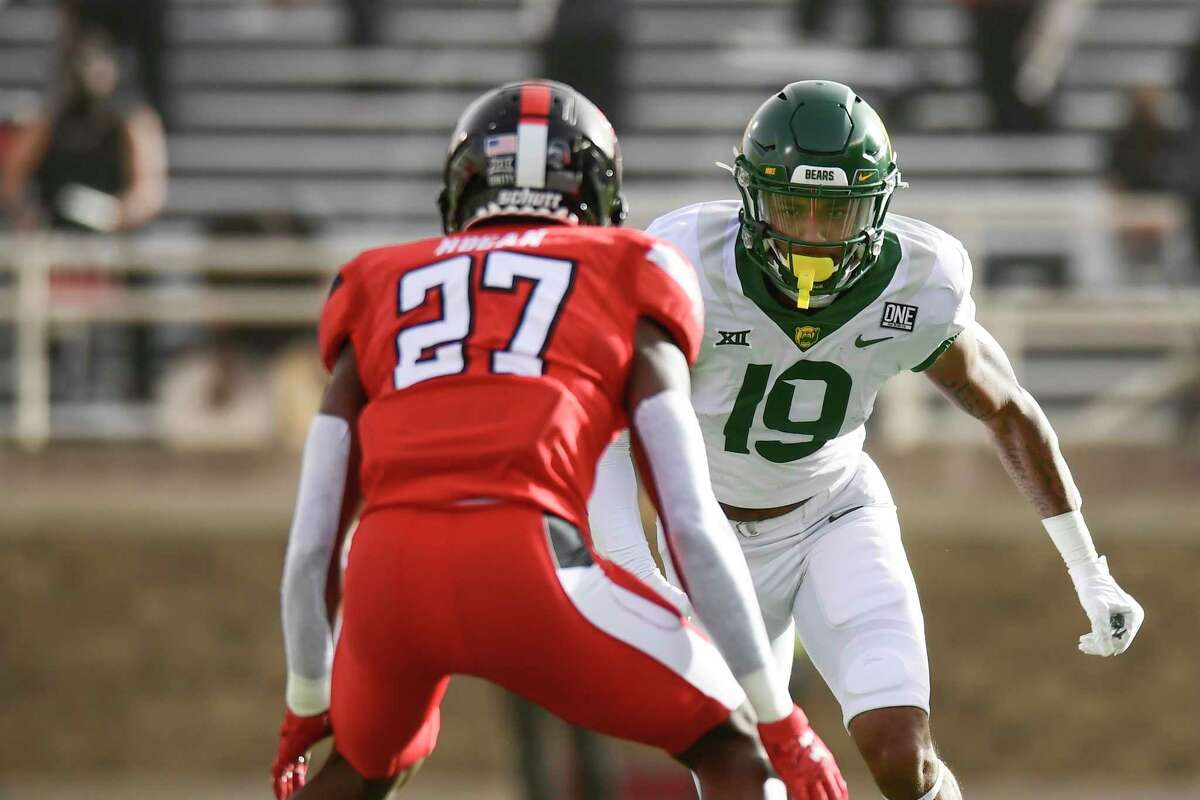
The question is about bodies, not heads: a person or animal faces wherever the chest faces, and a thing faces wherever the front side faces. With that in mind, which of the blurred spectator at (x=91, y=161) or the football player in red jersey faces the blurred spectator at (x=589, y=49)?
the football player in red jersey

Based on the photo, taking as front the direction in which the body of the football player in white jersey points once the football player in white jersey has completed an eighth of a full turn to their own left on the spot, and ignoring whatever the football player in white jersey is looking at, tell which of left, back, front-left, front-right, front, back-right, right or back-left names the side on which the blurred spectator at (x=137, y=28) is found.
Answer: back

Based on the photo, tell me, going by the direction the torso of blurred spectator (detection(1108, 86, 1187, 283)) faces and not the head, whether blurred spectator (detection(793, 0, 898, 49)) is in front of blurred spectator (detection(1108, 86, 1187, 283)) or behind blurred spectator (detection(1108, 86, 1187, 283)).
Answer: behind

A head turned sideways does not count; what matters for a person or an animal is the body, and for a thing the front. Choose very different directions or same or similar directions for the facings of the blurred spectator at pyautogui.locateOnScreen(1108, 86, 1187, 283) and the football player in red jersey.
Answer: very different directions

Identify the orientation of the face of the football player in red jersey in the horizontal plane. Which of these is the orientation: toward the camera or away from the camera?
away from the camera

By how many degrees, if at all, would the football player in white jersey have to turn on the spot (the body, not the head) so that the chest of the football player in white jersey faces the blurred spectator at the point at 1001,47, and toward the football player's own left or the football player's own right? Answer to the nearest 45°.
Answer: approximately 180°

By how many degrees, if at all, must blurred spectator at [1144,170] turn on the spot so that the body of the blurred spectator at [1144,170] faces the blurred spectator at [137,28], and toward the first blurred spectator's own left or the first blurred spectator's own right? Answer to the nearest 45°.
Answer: approximately 90° to the first blurred spectator's own right

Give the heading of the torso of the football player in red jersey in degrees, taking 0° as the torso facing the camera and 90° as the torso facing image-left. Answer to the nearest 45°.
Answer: approximately 180°

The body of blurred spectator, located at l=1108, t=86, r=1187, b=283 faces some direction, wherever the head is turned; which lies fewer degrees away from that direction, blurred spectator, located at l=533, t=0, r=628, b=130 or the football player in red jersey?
the football player in red jersey

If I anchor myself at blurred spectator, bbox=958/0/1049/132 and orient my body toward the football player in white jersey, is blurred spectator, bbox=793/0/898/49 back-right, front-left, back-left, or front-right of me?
back-right
